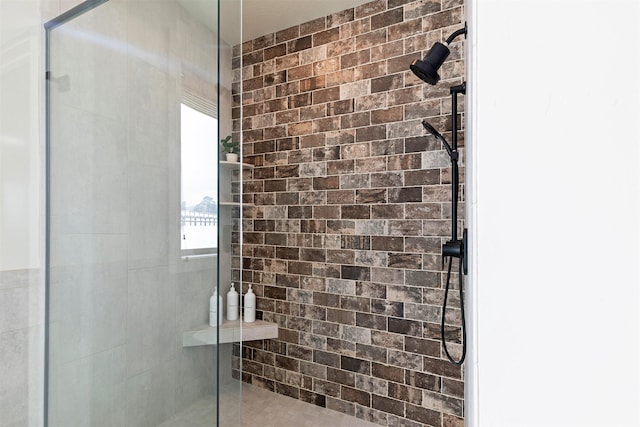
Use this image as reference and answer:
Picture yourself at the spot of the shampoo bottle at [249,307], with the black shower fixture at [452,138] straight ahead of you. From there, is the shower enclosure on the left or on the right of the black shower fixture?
right

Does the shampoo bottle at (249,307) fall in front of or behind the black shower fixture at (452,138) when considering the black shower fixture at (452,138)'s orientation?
in front
